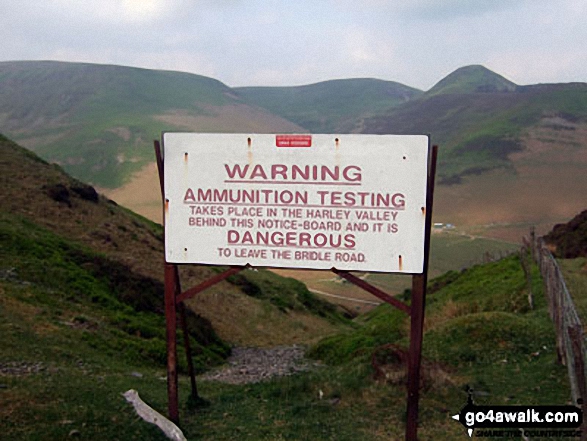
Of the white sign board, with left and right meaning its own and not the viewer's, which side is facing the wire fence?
left

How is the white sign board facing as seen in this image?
toward the camera
